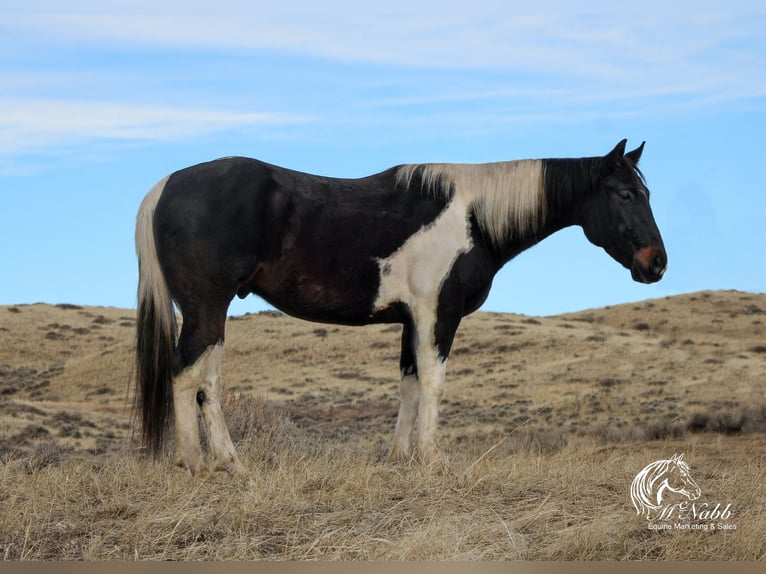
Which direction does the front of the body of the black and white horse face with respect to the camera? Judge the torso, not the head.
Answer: to the viewer's right
